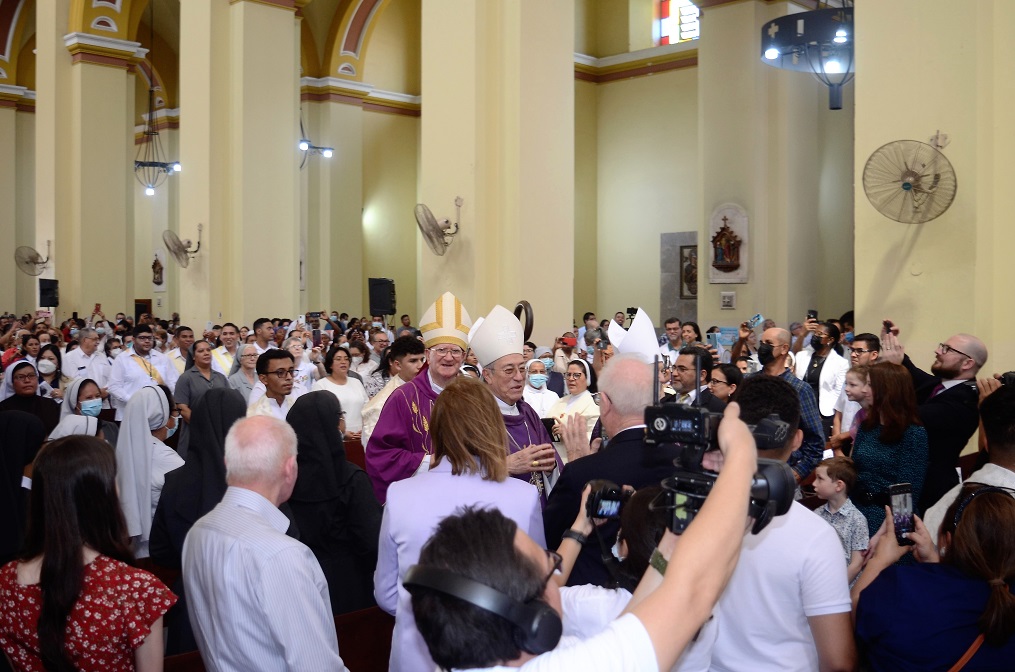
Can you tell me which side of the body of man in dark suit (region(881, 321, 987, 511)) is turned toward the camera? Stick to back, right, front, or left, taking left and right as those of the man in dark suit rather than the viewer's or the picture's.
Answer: left

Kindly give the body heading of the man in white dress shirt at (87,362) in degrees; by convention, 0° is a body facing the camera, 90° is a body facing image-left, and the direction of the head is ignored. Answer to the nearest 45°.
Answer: approximately 315°

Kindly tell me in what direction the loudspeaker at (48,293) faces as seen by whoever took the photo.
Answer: facing the viewer

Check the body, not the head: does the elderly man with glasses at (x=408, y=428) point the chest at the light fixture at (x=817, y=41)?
no

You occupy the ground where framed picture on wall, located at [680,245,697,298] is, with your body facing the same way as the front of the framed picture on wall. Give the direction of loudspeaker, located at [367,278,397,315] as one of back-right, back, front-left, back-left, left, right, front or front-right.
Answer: front-right

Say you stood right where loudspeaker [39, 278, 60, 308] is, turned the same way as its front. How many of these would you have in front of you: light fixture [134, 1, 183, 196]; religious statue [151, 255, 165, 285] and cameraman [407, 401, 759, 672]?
1

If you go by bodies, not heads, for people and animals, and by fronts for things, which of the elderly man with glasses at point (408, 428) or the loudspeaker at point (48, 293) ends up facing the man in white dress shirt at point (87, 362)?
the loudspeaker

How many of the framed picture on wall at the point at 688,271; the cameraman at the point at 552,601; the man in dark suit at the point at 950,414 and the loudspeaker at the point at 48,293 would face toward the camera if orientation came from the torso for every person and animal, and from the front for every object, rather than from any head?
2

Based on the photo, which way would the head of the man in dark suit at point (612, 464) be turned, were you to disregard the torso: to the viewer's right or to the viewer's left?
to the viewer's left

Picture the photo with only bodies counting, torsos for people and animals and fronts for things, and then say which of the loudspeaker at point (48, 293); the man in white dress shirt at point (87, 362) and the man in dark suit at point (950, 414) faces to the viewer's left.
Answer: the man in dark suit

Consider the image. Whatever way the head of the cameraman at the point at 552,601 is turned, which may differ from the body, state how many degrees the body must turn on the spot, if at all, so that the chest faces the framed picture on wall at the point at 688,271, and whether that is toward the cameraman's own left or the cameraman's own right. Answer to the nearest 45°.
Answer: approximately 45° to the cameraman's own left

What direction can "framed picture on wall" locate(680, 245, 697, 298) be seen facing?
toward the camera

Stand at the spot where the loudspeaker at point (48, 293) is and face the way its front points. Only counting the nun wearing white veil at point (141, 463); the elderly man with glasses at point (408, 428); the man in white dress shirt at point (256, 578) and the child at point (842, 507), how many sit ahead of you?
4

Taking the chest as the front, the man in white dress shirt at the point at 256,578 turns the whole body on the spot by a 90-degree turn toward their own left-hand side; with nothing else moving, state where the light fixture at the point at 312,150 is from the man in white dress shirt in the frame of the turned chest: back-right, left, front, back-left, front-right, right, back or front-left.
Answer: front-right

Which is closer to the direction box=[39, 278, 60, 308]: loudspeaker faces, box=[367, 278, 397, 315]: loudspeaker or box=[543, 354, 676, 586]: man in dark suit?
the man in dark suit

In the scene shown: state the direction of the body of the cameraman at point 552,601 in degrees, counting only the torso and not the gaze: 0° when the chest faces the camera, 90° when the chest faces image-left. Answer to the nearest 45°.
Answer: approximately 225°

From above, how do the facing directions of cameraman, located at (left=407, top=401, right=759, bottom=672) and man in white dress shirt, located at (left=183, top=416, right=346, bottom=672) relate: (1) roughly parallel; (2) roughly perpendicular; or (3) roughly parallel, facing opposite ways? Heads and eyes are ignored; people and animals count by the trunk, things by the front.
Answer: roughly parallel

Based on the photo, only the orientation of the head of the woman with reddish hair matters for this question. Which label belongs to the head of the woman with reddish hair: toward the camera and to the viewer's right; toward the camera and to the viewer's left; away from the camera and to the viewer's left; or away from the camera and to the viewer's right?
away from the camera and to the viewer's left

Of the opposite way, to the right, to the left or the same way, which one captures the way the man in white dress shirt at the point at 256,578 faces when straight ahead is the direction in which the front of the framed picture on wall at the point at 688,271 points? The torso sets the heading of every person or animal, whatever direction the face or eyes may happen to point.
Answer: the opposite way
